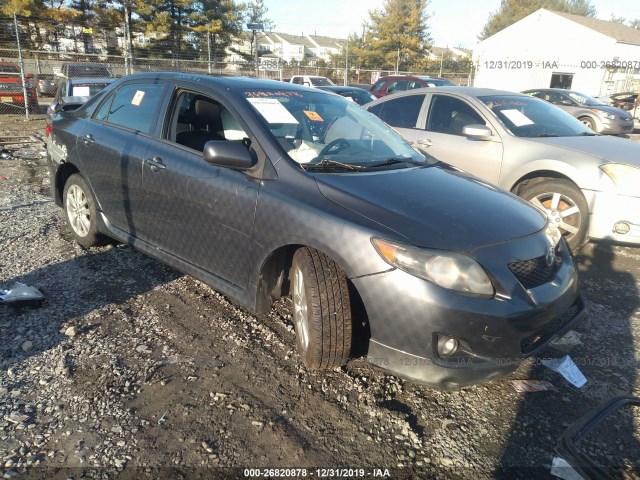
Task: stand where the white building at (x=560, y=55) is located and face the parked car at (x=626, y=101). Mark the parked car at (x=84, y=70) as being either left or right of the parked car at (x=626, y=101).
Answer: right

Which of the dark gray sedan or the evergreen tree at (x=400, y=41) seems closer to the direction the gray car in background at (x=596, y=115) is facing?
the dark gray sedan

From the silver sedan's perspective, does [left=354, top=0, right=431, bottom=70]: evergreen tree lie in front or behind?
behind

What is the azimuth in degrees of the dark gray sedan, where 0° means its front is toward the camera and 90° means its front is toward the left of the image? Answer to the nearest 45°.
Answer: approximately 315°

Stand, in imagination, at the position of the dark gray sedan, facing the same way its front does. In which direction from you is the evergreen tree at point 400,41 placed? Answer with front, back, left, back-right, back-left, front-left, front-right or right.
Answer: back-left

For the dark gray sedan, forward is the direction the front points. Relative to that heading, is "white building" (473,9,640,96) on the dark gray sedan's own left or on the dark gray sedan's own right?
on the dark gray sedan's own left

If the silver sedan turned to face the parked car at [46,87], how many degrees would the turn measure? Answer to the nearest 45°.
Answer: approximately 180°

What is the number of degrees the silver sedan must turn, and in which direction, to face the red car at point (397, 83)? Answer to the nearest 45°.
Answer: approximately 135° to its left
